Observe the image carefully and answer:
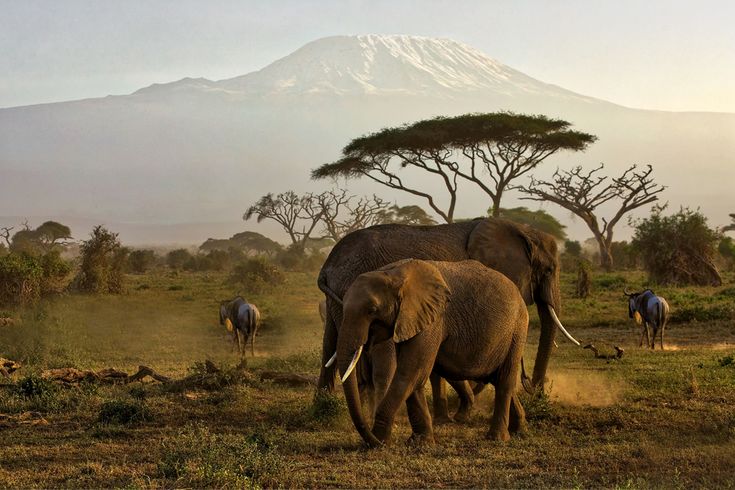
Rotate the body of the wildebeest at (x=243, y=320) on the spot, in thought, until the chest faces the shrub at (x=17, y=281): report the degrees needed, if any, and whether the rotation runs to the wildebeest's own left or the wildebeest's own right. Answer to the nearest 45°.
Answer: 0° — it already faces it

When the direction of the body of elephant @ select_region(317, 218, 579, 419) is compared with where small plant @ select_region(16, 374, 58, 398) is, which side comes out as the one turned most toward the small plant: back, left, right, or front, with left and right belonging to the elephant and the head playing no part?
back

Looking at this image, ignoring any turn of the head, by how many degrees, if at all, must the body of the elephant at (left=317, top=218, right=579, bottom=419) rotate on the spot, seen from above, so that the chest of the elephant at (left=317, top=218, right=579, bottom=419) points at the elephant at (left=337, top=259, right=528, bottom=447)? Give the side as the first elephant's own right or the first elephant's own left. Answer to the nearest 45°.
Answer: approximately 90° to the first elephant's own right

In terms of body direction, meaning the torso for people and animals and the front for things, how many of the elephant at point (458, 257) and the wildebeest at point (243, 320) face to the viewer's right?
1

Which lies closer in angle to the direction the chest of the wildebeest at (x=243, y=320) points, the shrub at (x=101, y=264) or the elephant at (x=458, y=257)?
the shrub

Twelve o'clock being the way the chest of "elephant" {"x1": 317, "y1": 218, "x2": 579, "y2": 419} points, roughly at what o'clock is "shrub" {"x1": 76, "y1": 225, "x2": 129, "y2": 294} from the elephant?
The shrub is roughly at 8 o'clock from the elephant.

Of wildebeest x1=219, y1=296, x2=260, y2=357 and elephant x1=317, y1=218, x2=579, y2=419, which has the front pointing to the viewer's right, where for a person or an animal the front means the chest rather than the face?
elephant x1=317, y1=218, x2=579, y2=419

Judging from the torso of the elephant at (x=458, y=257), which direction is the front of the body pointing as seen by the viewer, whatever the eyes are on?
to the viewer's right

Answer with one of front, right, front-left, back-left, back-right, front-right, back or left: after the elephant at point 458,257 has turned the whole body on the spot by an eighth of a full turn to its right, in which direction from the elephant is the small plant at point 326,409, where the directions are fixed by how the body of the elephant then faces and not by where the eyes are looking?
right

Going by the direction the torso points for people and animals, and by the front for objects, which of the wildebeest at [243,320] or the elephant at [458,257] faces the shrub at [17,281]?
the wildebeest at [243,320]
